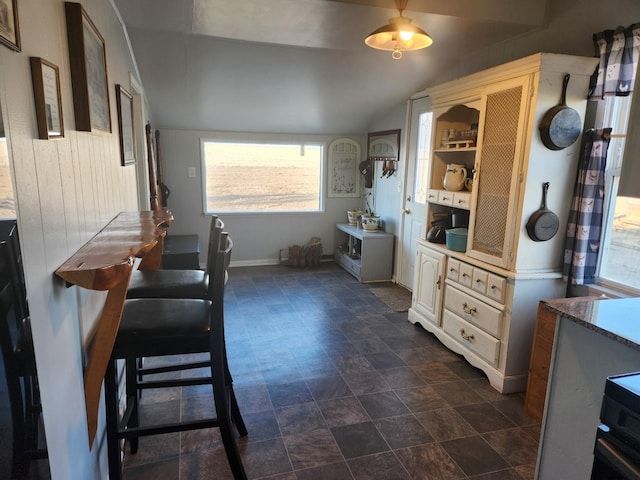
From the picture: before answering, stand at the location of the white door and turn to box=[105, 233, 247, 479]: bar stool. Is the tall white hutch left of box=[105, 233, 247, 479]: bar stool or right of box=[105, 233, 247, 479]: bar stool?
left

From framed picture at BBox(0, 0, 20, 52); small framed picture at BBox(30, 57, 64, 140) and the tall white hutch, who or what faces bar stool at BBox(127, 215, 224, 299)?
the tall white hutch

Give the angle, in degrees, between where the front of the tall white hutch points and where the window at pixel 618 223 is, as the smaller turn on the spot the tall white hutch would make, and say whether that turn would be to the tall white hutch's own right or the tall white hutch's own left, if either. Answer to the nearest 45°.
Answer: approximately 135° to the tall white hutch's own left

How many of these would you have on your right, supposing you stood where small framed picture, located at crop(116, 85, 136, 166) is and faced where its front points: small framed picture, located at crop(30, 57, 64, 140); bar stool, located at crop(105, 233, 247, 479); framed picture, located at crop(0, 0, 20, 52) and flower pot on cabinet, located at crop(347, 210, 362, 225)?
3

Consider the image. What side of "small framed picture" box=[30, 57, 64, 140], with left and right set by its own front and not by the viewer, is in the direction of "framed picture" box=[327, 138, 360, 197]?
left

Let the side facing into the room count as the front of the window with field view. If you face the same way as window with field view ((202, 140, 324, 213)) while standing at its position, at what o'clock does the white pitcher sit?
The white pitcher is roughly at 11 o'clock from the window with field view.

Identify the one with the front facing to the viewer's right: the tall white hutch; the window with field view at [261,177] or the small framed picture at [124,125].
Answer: the small framed picture

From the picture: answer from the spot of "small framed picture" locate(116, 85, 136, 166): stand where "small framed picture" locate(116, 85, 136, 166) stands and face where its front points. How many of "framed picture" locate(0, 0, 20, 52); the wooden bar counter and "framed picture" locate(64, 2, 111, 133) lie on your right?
3

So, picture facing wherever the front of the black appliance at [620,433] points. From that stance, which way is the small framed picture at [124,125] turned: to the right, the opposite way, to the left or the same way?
the opposite way

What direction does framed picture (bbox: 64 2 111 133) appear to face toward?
to the viewer's right

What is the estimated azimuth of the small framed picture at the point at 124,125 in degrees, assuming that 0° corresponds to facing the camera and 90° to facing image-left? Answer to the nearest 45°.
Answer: approximately 270°

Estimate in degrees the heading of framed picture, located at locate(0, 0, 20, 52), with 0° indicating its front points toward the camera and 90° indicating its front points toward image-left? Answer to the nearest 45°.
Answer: approximately 315°
